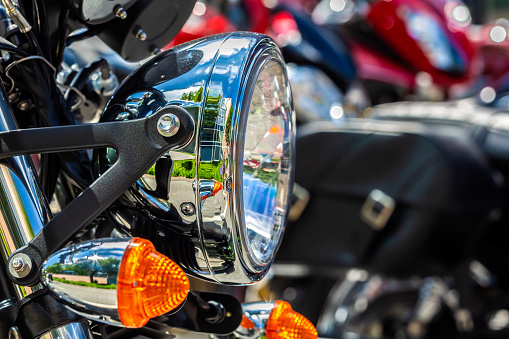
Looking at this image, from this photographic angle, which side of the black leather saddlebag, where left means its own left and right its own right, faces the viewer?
front

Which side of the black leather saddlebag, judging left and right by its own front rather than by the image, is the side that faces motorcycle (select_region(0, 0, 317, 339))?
front
